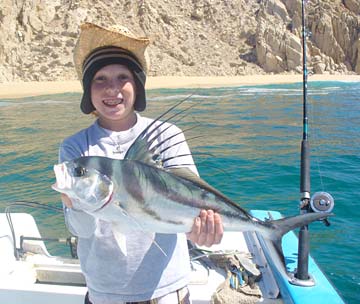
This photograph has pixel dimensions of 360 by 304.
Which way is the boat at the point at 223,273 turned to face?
toward the camera
